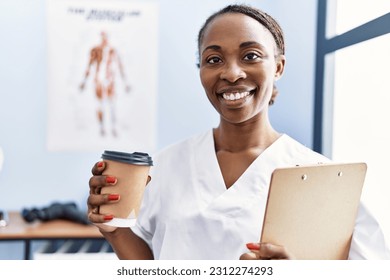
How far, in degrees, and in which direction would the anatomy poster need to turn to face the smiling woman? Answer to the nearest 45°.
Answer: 0° — it already faces them

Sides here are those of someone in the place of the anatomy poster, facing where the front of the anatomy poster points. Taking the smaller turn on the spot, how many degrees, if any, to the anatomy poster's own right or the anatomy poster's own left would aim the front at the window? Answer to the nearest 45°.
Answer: approximately 45° to the anatomy poster's own left

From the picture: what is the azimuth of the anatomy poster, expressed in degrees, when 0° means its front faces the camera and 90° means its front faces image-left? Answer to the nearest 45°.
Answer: approximately 0°
